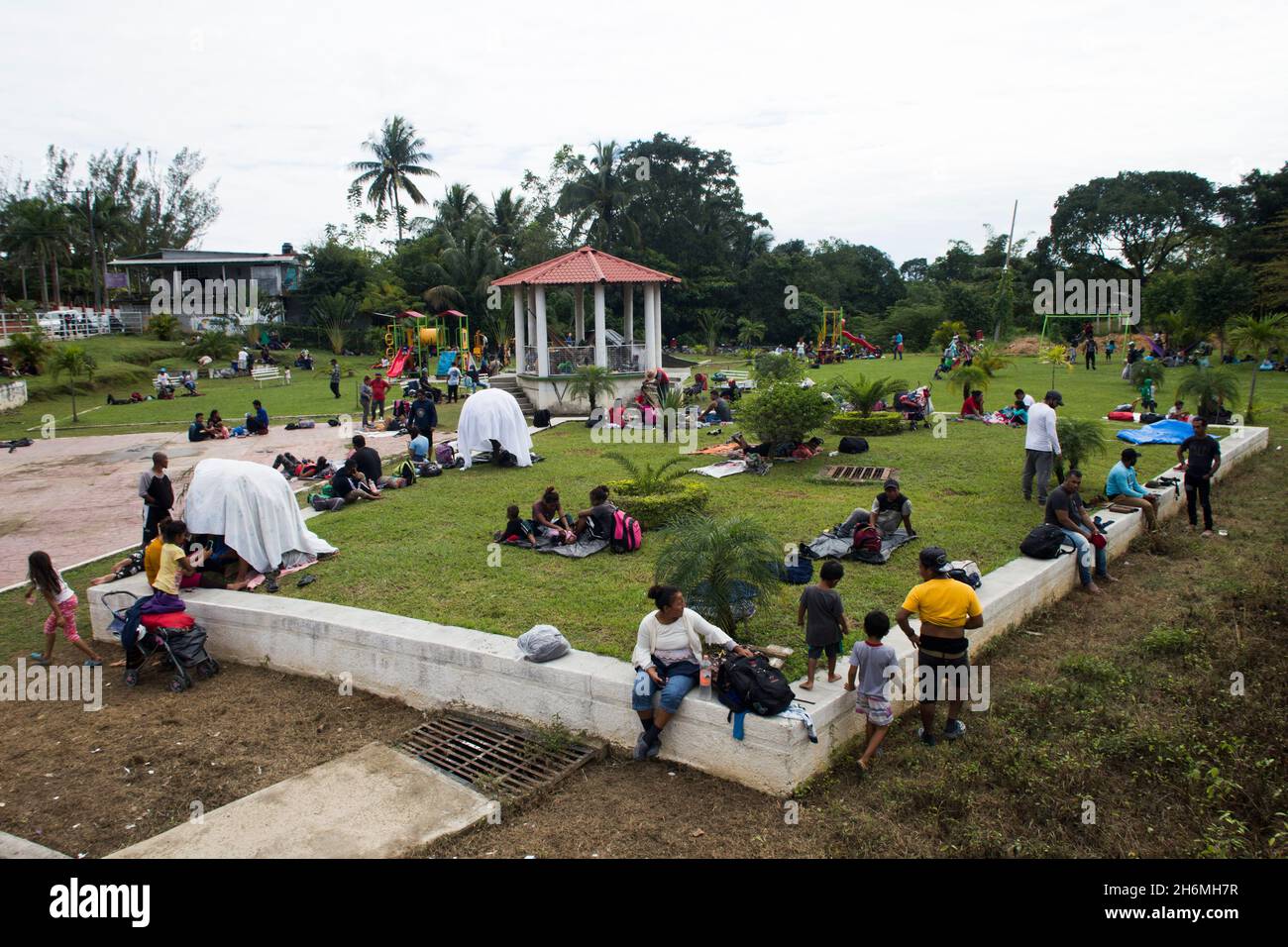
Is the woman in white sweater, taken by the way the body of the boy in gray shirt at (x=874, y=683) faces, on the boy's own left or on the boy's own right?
on the boy's own left

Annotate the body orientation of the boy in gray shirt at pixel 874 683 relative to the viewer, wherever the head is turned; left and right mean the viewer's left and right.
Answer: facing away from the viewer

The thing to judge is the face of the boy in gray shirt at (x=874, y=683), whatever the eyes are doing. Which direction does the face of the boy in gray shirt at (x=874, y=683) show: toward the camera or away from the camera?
away from the camera

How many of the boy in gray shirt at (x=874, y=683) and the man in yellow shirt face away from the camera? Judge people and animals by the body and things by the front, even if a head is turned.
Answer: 2

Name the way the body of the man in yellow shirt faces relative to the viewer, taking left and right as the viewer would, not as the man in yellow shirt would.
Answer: facing away from the viewer

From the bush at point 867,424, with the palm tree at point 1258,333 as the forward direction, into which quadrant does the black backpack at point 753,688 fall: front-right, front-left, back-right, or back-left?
back-right

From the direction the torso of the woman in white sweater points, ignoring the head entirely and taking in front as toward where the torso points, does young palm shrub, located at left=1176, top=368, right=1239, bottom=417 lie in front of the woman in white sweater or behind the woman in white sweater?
behind

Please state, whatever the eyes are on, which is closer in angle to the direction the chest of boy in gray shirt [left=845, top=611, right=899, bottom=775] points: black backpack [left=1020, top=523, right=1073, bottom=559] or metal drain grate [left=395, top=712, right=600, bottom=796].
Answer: the black backpack

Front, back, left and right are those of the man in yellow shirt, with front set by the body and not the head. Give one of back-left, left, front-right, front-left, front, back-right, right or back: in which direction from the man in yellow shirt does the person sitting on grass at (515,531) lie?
front-left

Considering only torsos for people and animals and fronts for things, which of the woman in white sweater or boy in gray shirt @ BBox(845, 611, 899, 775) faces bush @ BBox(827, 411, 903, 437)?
the boy in gray shirt

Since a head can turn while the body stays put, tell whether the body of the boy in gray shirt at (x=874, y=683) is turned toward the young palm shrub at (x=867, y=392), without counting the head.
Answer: yes

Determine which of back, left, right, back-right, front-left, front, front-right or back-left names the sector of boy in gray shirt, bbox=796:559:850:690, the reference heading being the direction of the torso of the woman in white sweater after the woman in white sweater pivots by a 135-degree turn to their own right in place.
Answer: right

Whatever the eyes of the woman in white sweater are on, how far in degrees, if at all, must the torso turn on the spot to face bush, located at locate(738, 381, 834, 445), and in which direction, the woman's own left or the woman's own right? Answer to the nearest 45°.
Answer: approximately 135° to the woman's own right

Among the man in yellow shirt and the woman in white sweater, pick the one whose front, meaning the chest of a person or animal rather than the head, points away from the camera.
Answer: the man in yellow shirt

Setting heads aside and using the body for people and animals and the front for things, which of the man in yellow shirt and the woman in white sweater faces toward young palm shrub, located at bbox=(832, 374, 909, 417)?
the man in yellow shirt

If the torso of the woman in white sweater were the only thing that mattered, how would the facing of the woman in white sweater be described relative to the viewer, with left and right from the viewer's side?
facing the viewer and to the left of the viewer

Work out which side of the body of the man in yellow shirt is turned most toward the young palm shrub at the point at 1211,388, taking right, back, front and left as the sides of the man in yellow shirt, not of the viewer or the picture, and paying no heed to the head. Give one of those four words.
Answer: front

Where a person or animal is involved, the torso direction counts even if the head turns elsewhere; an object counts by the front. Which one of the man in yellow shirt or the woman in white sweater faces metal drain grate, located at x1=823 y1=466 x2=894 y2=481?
the man in yellow shirt
